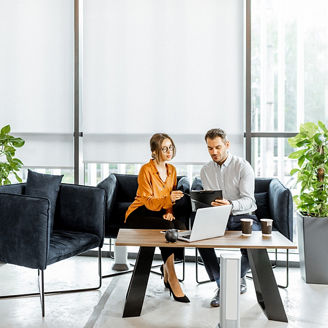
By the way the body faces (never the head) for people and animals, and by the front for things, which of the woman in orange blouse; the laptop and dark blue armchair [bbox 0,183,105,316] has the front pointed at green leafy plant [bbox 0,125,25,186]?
the laptop

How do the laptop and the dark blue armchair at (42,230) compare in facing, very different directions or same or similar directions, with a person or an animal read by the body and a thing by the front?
very different directions

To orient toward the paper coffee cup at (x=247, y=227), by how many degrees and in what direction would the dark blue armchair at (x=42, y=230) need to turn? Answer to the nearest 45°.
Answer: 0° — it already faces it

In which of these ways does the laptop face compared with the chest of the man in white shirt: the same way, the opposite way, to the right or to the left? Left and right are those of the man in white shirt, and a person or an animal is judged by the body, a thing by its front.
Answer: to the right

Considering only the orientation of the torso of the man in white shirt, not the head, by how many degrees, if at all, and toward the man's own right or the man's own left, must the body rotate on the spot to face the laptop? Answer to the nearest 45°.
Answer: approximately 45° to the man's own left

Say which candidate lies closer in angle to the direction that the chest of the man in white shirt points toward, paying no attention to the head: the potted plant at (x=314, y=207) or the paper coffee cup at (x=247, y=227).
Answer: the paper coffee cup

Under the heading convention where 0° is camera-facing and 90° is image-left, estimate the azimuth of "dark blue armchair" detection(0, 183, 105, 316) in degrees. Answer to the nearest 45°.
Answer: approximately 315°

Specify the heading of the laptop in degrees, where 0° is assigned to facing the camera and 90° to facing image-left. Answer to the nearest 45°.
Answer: approximately 135°

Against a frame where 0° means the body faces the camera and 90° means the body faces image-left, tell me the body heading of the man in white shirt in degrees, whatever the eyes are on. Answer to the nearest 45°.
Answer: approximately 45°

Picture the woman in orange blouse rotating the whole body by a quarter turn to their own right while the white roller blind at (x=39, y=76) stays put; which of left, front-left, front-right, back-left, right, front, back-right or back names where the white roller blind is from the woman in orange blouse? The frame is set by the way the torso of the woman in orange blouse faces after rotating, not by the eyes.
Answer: right
